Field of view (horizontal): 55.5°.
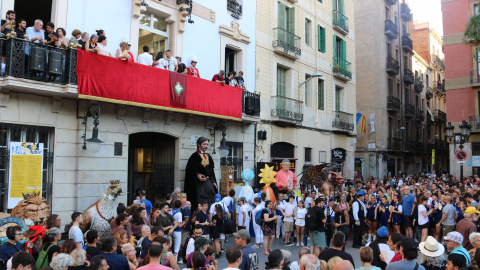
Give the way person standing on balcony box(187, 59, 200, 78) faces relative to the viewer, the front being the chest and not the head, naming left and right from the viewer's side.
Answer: facing the viewer and to the right of the viewer

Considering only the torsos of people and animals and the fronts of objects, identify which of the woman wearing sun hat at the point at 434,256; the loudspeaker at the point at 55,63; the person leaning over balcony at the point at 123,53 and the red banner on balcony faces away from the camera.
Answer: the woman wearing sun hat

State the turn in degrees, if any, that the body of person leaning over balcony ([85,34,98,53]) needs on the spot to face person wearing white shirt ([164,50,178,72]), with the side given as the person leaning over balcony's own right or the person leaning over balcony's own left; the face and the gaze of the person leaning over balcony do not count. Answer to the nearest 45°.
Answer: approximately 90° to the person leaning over balcony's own left

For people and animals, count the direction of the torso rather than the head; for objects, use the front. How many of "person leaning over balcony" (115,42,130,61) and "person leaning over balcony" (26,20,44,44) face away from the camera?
0

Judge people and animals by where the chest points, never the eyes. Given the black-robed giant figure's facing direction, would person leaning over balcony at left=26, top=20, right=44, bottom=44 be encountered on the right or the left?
on its right

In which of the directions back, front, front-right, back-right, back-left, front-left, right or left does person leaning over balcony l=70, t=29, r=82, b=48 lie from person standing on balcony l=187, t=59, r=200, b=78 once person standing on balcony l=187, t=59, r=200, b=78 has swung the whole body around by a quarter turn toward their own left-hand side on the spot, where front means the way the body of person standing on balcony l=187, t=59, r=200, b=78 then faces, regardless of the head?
back

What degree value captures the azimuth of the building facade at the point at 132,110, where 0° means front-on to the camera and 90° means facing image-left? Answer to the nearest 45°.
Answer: approximately 315°

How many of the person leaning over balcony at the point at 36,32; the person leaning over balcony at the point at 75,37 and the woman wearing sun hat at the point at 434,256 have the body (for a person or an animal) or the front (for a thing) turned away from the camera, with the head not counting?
1

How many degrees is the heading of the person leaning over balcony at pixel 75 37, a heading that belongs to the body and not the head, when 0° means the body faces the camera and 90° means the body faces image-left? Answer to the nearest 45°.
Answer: approximately 315°

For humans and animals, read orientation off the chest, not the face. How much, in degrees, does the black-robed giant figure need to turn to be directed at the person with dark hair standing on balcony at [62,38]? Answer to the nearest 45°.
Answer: approximately 90° to its right

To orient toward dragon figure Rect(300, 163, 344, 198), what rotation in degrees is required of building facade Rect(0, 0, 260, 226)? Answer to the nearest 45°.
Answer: approximately 45° to its left

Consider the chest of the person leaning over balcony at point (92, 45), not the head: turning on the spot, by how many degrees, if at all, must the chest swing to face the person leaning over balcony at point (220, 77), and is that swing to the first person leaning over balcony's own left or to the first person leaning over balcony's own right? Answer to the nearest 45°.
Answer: approximately 90° to the first person leaning over balcony's own left

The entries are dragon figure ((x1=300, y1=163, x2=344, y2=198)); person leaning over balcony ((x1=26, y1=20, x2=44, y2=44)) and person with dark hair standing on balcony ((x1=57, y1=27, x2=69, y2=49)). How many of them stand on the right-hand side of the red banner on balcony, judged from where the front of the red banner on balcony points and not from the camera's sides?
2

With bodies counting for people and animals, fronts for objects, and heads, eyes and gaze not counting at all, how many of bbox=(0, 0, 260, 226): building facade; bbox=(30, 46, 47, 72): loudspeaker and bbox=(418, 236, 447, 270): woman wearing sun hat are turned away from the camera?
1

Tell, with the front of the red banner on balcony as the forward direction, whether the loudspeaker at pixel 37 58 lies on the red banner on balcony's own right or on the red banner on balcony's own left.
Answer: on the red banner on balcony's own right

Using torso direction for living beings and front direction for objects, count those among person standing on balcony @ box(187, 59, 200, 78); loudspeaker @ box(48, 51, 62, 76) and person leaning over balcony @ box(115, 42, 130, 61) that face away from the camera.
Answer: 0

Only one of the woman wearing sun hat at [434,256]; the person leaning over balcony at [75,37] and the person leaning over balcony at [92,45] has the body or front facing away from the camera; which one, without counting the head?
the woman wearing sun hat

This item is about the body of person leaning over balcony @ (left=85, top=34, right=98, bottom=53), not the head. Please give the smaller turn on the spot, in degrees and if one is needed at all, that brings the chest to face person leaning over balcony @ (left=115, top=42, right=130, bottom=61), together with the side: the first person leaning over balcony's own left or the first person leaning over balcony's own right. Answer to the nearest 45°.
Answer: approximately 90° to the first person leaning over balcony's own left
